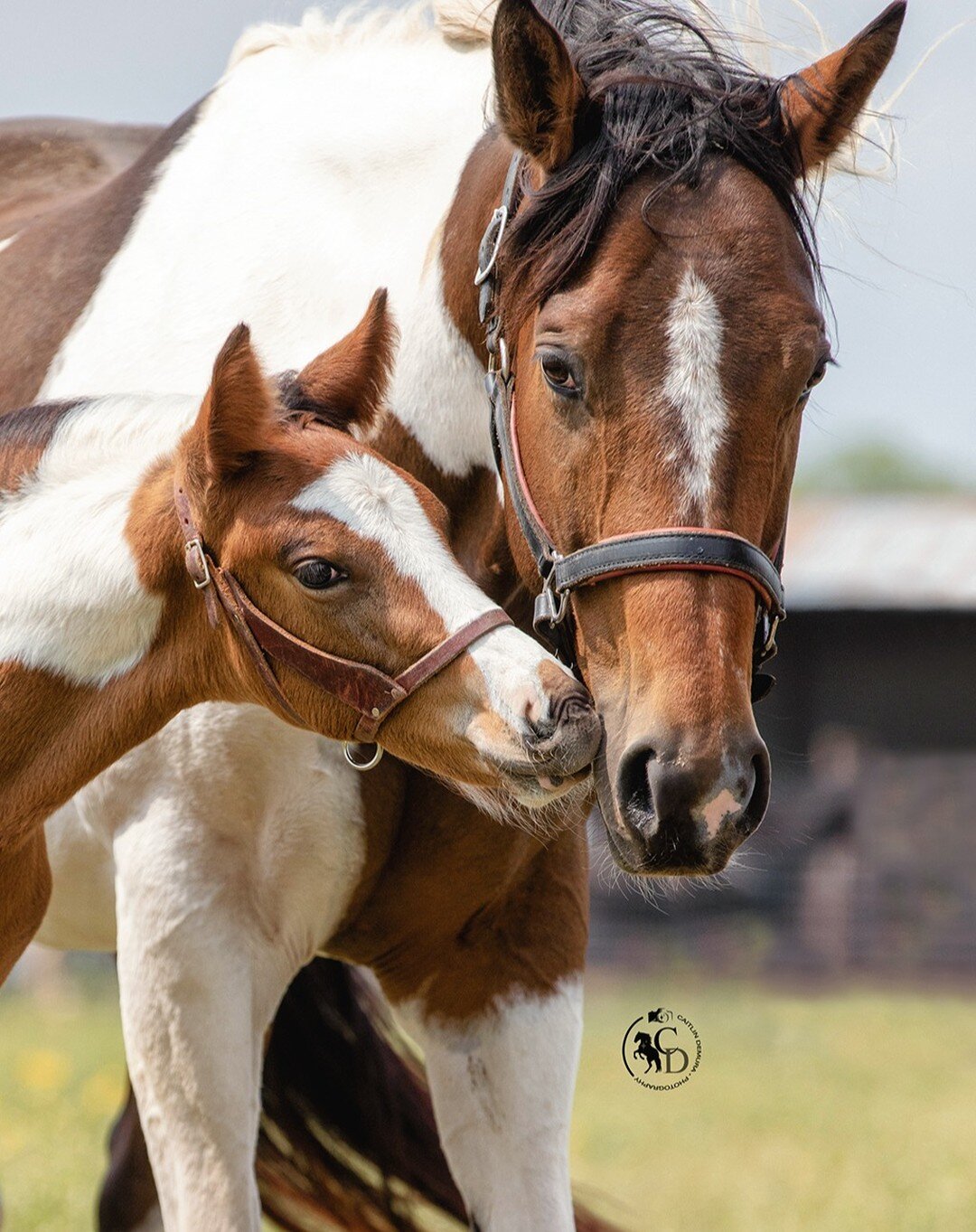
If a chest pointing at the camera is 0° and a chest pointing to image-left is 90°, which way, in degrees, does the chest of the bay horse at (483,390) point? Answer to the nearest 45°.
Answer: approximately 315°
